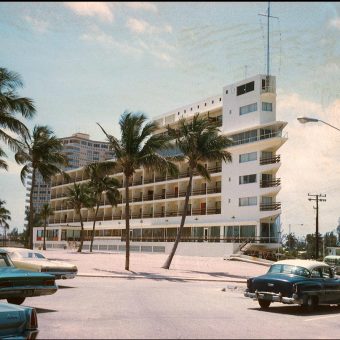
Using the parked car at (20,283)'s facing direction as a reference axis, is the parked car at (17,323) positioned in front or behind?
behind

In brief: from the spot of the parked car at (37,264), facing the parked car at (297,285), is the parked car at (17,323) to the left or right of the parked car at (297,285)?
right

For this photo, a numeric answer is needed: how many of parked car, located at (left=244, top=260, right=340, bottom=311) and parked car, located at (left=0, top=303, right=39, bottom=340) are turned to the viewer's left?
1
